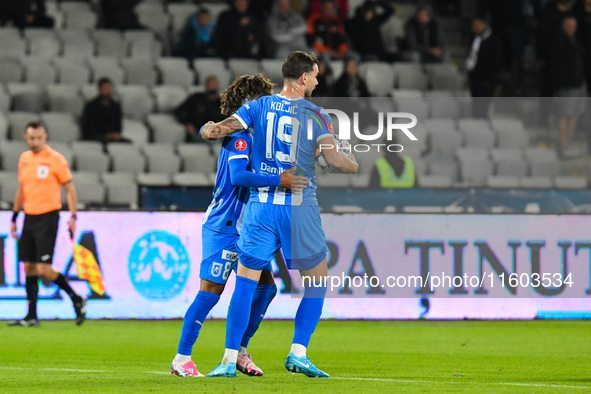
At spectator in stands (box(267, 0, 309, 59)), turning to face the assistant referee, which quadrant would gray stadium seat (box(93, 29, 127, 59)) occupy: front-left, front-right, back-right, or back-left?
front-right

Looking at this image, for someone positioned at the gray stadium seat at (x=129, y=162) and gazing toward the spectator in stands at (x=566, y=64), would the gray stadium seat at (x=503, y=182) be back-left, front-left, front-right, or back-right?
front-right

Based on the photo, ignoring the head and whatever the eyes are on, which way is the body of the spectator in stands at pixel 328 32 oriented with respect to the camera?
toward the camera

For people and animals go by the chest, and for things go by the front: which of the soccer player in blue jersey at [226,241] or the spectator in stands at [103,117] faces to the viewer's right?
the soccer player in blue jersey

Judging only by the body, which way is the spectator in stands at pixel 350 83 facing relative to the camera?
toward the camera

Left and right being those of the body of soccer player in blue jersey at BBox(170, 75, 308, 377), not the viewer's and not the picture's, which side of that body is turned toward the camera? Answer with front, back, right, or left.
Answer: right

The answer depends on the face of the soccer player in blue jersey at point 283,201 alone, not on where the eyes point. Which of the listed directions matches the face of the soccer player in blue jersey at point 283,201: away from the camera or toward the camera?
away from the camera

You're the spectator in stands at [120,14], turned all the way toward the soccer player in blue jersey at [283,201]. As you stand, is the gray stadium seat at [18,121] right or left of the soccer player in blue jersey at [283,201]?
right

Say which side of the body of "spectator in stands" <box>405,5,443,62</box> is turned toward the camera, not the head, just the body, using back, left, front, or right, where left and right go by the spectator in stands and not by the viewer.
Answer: front

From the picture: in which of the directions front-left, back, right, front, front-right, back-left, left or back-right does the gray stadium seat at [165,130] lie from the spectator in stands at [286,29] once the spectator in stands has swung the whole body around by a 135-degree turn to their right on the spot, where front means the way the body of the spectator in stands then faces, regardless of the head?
left
